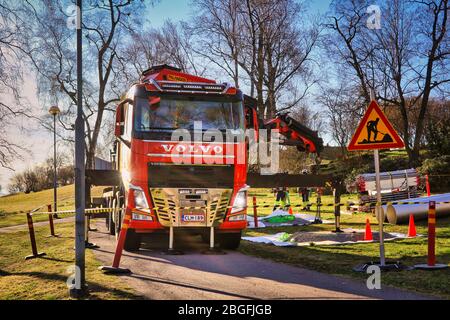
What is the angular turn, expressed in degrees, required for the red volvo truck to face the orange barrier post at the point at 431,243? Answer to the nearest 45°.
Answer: approximately 45° to its left

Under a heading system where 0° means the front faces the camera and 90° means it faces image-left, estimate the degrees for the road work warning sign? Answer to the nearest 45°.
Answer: approximately 0°

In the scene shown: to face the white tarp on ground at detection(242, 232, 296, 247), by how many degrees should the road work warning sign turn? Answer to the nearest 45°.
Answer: approximately 135° to its right

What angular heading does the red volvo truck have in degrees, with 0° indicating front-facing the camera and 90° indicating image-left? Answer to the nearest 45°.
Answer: approximately 0°

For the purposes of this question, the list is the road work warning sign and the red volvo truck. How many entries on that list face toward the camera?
2

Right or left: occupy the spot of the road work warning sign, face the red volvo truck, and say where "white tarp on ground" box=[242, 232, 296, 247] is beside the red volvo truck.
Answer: right

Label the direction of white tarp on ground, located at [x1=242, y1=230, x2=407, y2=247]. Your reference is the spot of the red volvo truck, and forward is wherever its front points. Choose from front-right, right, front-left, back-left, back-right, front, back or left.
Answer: front-left

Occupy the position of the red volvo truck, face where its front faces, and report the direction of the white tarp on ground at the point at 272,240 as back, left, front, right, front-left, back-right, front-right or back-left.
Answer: front-left

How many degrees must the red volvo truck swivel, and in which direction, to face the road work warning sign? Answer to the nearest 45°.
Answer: approximately 45° to its left
